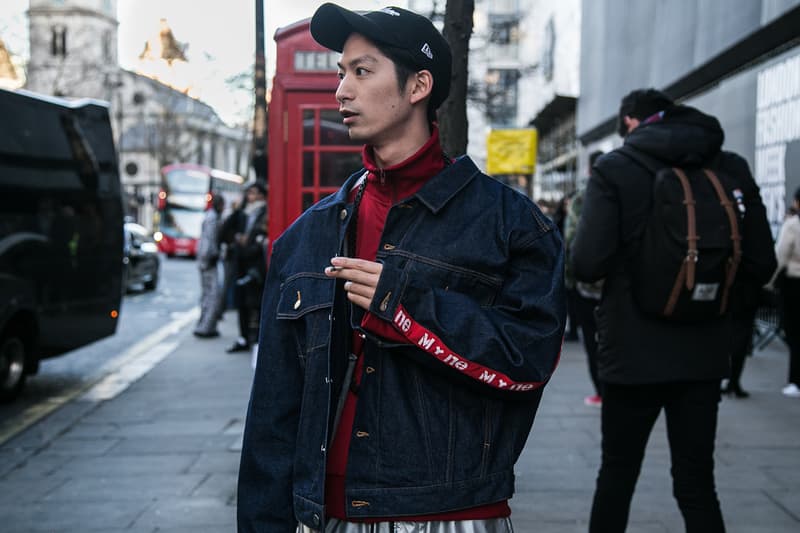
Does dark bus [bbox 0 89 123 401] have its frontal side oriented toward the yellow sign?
no

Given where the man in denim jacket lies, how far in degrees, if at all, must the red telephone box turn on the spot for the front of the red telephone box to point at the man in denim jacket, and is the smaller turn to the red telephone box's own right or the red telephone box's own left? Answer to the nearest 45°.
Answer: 0° — it already faces them

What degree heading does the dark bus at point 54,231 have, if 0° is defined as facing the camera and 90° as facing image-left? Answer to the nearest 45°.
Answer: approximately 45°

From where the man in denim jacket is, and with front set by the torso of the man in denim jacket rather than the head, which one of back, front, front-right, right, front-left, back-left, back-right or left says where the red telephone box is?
back-right

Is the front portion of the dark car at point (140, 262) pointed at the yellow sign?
no

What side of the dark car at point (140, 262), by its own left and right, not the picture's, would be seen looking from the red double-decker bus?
back

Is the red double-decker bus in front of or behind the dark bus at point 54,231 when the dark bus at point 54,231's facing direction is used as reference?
behind

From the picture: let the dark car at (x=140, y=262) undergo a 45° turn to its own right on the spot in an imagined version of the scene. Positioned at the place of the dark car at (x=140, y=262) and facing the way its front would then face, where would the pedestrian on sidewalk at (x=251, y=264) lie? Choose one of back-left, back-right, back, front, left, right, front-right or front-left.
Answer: front-left

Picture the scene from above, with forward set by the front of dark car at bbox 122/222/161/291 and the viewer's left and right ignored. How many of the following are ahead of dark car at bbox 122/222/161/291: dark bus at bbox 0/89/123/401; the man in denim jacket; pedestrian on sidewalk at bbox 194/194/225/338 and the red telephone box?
4

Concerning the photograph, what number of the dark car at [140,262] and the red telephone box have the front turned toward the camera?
2

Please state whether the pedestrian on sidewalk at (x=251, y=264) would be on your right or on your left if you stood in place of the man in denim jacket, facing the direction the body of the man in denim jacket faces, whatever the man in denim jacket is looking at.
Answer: on your right

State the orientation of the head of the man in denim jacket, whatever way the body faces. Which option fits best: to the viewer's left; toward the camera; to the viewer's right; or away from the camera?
to the viewer's left

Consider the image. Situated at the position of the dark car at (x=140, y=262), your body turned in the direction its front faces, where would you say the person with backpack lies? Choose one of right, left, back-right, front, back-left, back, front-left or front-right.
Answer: front

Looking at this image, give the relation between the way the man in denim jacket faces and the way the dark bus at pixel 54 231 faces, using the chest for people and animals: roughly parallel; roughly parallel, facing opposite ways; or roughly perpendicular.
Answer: roughly parallel

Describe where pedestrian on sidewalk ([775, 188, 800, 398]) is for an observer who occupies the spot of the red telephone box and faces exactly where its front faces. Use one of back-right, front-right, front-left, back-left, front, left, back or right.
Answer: left

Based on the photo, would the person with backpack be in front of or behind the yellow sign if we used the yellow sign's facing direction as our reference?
in front

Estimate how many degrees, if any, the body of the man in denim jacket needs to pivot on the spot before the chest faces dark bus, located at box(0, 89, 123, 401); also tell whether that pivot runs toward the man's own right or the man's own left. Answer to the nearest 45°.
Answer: approximately 90° to the man's own right

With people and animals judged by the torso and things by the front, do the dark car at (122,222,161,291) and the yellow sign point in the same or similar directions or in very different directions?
same or similar directions

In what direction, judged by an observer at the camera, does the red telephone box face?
facing the viewer

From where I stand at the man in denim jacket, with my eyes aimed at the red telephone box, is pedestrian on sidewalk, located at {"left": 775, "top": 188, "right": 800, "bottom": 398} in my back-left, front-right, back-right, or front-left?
front-right
